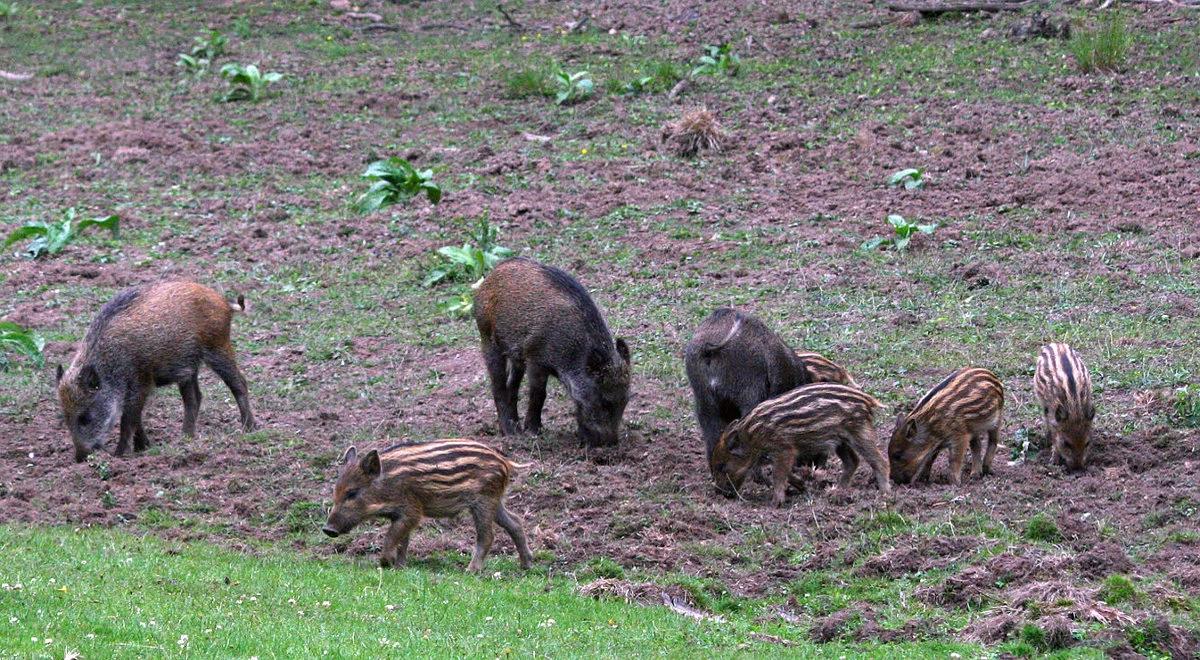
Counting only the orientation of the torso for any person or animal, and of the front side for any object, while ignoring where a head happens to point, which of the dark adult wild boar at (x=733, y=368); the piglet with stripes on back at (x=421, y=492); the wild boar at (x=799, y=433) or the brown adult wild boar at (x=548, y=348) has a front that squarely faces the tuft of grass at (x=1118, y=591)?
the brown adult wild boar

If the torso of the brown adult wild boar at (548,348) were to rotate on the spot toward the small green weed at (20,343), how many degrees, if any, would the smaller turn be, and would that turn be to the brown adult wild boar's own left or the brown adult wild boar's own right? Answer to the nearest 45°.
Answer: approximately 135° to the brown adult wild boar's own right

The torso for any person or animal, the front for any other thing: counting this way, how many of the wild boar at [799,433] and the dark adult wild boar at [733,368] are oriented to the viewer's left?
1

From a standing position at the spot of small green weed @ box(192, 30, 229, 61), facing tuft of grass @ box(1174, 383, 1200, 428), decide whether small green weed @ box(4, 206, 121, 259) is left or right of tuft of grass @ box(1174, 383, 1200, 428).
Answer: right

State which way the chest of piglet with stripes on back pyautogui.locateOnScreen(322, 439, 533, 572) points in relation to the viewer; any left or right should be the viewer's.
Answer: facing to the left of the viewer

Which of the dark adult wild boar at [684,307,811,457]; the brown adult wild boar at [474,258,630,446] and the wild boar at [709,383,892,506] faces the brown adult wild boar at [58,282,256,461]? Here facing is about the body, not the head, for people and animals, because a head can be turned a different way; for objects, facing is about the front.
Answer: the wild boar

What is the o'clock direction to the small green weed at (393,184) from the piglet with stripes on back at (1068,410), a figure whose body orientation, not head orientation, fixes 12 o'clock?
The small green weed is roughly at 4 o'clock from the piglet with stripes on back.

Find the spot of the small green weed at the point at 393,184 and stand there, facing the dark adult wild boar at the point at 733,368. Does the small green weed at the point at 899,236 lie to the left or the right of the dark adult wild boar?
left

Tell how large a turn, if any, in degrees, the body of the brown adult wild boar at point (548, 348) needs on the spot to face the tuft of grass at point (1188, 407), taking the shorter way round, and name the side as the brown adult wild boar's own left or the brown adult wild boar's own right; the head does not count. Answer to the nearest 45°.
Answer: approximately 45° to the brown adult wild boar's own left

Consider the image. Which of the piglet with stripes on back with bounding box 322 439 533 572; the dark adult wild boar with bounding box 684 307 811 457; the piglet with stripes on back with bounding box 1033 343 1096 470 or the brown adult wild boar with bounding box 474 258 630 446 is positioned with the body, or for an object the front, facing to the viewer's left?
the piglet with stripes on back with bounding box 322 439 533 572

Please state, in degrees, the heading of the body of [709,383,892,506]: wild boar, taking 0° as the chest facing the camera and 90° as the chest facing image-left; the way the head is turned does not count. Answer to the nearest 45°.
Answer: approximately 90°

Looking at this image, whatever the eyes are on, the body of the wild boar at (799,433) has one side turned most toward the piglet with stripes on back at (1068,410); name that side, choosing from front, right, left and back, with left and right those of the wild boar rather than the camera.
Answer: back

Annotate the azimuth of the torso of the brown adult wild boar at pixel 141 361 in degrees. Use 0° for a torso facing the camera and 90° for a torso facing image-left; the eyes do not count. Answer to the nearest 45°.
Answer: approximately 45°

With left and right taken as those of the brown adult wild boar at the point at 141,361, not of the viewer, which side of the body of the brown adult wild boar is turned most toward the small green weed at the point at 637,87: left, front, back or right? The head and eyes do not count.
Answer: back

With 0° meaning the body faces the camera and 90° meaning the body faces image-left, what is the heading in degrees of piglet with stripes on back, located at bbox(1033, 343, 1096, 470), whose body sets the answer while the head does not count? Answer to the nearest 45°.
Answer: approximately 0°

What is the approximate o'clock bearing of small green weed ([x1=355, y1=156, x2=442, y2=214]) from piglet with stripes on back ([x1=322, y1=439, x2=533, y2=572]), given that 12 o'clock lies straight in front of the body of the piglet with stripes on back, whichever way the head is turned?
The small green weed is roughly at 3 o'clock from the piglet with stripes on back.

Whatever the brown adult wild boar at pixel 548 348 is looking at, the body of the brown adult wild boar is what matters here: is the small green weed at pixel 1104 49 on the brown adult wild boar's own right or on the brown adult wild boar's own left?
on the brown adult wild boar's own left
